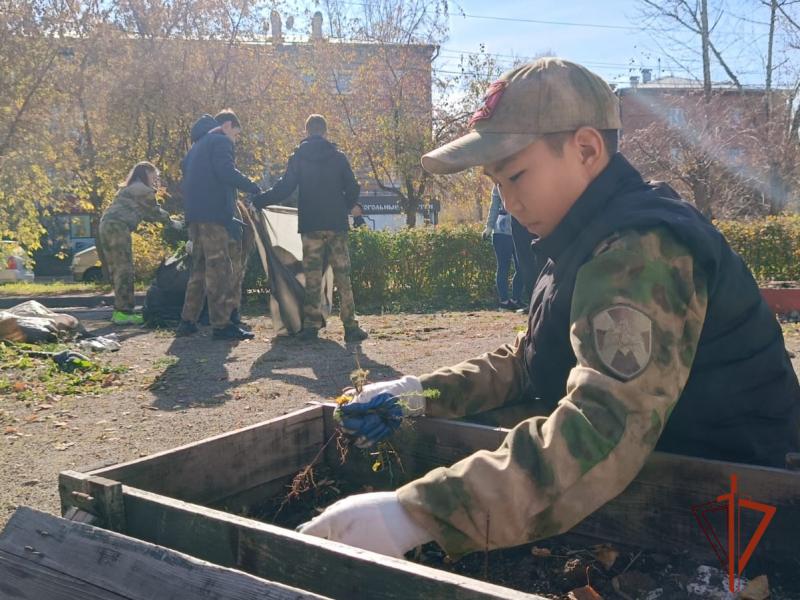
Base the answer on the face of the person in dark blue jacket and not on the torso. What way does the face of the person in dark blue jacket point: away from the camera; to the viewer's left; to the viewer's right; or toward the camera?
to the viewer's right

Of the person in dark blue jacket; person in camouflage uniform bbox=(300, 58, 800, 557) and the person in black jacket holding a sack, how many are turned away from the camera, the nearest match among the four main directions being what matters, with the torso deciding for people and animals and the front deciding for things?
1

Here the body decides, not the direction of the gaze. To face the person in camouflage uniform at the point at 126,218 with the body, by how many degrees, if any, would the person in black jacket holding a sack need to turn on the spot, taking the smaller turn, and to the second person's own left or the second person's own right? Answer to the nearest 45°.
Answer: approximately 45° to the second person's own left

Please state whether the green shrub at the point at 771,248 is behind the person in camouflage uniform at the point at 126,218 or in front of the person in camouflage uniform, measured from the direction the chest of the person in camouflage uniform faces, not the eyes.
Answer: in front

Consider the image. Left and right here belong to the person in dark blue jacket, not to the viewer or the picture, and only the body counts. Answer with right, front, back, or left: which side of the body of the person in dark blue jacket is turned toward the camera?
right

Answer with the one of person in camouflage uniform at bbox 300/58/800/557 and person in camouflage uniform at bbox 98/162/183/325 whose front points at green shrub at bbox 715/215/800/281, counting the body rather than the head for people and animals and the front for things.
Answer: person in camouflage uniform at bbox 98/162/183/325

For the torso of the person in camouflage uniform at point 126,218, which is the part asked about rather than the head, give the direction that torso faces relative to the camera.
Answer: to the viewer's right

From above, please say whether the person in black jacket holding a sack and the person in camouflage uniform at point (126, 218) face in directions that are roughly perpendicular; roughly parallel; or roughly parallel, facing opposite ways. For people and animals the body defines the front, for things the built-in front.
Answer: roughly perpendicular

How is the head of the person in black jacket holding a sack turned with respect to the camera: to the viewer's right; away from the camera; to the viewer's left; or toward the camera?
away from the camera

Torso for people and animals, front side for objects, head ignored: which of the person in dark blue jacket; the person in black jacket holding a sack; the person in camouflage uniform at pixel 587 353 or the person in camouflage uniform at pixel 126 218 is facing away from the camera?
the person in black jacket holding a sack

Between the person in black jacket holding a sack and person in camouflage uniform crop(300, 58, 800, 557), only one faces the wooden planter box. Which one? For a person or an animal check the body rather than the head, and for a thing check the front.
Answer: the person in camouflage uniform

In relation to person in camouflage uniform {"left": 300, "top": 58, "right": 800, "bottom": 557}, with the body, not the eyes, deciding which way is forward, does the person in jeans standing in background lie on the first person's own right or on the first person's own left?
on the first person's own right

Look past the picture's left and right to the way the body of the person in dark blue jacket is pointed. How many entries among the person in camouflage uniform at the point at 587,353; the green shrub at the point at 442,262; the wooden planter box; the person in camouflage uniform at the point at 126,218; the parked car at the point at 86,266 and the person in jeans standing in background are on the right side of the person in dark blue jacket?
2

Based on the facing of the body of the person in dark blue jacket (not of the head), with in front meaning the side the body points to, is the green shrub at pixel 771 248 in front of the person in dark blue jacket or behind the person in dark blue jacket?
in front

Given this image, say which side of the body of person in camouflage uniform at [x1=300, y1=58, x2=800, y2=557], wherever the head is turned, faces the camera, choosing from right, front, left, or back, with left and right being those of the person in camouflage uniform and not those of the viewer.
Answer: left

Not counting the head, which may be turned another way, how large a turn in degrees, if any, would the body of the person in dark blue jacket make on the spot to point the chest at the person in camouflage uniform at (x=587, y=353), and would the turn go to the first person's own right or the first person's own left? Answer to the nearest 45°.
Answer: approximately 90° to the first person's own right
